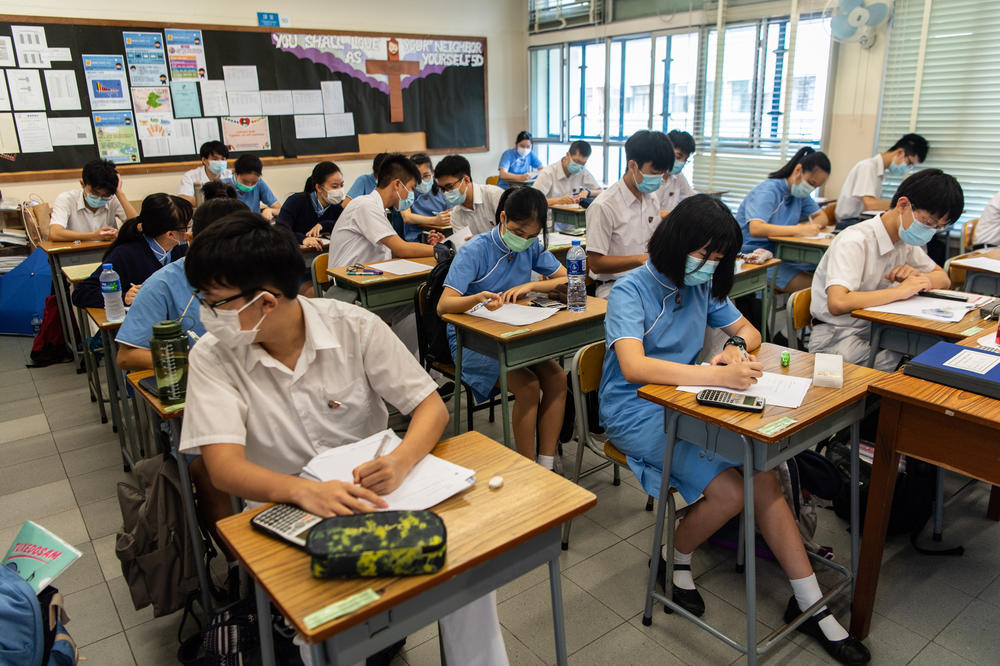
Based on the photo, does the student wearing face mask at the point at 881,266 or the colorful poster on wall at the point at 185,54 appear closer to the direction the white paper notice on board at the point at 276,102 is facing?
the student wearing face mask

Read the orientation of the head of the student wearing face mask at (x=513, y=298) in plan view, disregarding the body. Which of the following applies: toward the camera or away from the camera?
toward the camera

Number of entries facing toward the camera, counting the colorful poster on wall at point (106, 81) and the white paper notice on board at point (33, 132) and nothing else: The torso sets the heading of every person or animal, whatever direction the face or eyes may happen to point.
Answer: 2

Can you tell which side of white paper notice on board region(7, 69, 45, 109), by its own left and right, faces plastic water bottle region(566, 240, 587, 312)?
front

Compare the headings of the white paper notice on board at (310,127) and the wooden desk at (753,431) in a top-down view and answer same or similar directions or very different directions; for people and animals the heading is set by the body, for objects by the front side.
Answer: very different directions

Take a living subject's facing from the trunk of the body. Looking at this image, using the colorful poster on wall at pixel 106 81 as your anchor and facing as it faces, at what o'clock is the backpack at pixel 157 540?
The backpack is roughly at 12 o'clock from the colorful poster on wall.

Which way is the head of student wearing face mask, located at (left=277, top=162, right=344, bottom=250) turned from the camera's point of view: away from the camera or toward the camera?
toward the camera

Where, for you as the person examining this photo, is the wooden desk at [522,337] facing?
facing away from the viewer and to the left of the viewer

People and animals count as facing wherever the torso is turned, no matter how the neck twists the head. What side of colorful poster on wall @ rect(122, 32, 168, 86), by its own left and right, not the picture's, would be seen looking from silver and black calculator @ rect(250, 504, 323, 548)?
front

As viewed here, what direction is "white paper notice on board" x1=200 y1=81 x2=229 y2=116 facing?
toward the camera

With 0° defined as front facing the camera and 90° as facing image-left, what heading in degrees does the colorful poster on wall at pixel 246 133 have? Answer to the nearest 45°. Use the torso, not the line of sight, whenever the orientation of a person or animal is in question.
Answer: approximately 0°

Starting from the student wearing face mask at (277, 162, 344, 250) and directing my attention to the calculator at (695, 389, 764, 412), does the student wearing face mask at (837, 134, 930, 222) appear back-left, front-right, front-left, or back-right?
front-left

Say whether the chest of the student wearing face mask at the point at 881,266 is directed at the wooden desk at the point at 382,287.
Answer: no

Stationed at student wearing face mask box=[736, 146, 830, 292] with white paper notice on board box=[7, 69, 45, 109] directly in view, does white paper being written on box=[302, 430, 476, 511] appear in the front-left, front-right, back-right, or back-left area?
front-left

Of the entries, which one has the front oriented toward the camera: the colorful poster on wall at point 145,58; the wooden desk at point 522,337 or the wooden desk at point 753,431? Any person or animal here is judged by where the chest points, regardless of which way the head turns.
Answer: the colorful poster on wall

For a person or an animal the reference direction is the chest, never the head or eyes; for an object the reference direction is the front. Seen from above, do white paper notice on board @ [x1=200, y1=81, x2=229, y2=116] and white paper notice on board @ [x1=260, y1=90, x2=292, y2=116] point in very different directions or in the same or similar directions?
same or similar directions

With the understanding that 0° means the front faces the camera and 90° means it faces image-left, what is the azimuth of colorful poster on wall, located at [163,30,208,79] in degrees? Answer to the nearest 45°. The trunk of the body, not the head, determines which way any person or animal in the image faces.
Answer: approximately 0°
